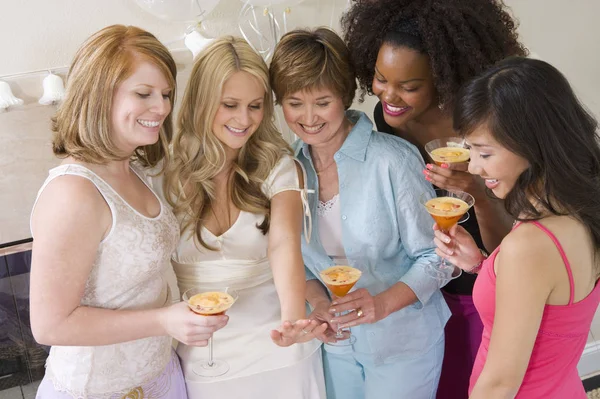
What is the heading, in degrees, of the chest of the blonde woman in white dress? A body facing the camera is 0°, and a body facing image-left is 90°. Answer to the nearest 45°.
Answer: approximately 0°

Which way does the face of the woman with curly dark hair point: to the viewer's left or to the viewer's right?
to the viewer's left

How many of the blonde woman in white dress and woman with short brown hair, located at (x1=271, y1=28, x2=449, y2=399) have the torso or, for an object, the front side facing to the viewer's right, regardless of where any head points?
0

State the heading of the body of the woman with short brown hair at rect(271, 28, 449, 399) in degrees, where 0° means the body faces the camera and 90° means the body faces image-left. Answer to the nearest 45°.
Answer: approximately 45°

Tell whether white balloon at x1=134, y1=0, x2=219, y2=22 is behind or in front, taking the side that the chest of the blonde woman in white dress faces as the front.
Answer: behind

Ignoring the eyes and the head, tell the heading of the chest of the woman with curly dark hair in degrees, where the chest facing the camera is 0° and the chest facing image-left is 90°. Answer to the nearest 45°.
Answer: approximately 45°

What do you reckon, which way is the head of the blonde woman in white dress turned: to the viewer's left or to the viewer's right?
to the viewer's right

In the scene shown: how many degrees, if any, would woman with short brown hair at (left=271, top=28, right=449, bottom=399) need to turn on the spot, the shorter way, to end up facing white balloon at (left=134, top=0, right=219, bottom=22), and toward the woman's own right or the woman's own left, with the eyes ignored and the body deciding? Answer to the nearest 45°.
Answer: approximately 90° to the woman's own right
